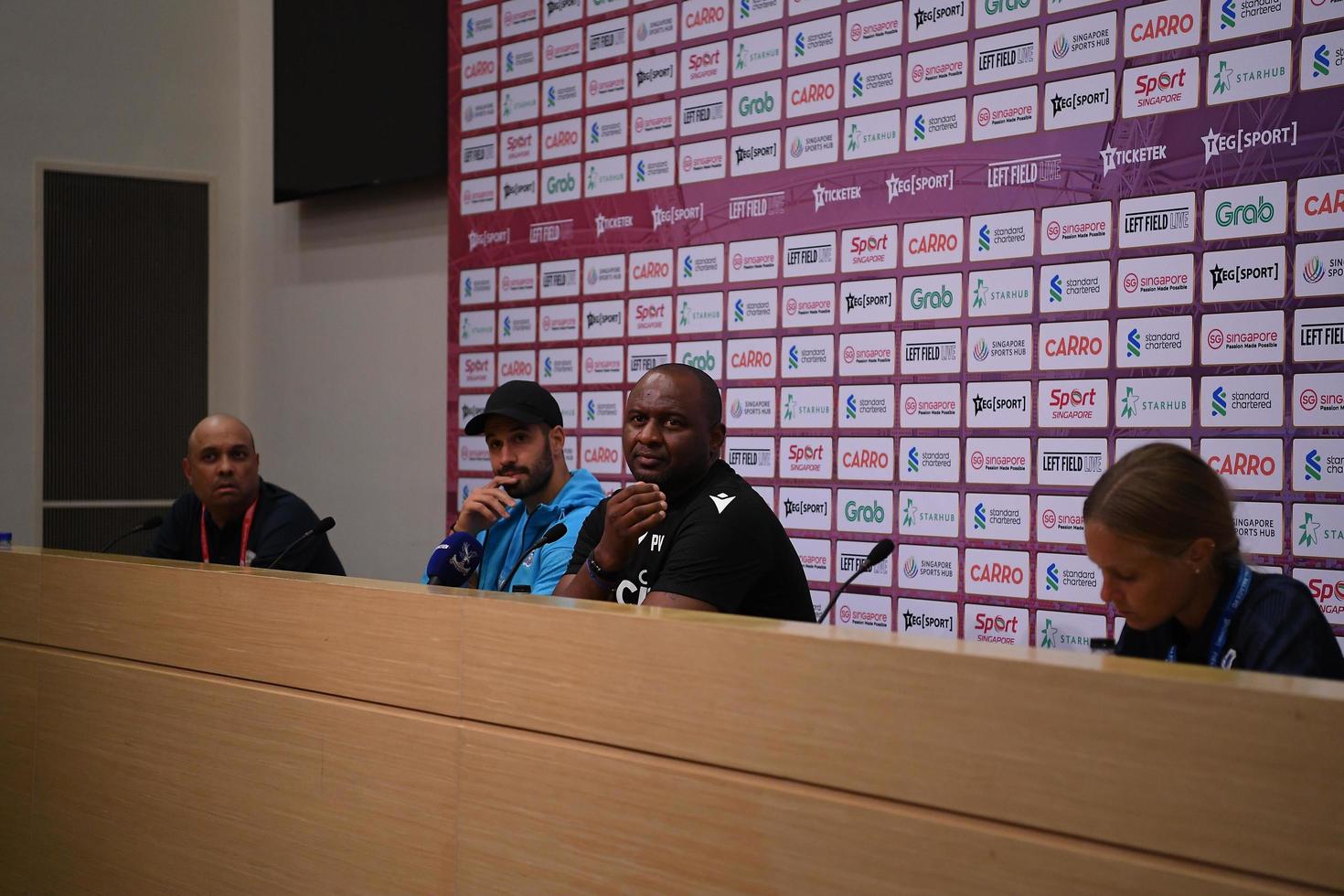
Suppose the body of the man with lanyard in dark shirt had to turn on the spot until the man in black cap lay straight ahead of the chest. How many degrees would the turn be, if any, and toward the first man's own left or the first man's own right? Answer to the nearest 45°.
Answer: approximately 45° to the first man's own left

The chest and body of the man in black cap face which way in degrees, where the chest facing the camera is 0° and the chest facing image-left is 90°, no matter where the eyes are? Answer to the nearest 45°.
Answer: approximately 45°

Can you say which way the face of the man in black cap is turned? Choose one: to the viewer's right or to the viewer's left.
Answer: to the viewer's left

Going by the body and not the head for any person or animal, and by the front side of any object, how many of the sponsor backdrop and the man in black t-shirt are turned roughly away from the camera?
0

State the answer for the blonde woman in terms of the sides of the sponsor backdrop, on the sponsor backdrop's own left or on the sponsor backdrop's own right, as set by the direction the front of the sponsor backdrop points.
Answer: on the sponsor backdrop's own left

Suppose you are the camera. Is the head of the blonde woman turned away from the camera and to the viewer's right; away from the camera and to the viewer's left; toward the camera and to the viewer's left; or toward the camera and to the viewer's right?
toward the camera and to the viewer's left

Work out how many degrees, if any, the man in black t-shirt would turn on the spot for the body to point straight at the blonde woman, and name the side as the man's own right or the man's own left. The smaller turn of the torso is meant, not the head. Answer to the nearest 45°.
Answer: approximately 90° to the man's own left

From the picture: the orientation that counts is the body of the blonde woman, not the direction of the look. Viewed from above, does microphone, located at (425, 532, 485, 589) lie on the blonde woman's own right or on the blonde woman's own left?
on the blonde woman's own right

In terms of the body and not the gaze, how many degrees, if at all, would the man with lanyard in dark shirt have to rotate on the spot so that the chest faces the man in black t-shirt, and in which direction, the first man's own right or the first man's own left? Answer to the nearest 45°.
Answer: approximately 45° to the first man's own left

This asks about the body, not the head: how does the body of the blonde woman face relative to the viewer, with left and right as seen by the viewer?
facing the viewer and to the left of the viewer

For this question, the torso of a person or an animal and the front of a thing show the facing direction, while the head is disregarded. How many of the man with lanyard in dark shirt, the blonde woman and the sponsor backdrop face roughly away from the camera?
0

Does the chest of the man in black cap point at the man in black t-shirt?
no

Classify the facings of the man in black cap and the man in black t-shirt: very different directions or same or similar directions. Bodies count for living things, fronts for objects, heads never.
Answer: same or similar directions

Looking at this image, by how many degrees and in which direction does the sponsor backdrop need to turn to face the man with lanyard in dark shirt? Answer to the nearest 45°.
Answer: approximately 45° to its right

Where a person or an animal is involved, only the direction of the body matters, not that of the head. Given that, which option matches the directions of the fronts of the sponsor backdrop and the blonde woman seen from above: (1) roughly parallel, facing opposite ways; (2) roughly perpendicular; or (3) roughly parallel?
roughly parallel

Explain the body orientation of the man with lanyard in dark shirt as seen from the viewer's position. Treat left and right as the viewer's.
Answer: facing the viewer

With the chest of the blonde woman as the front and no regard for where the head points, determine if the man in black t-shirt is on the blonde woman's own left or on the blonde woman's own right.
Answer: on the blonde woman's own right

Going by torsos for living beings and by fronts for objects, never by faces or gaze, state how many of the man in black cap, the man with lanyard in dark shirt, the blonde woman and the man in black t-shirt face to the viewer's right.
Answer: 0

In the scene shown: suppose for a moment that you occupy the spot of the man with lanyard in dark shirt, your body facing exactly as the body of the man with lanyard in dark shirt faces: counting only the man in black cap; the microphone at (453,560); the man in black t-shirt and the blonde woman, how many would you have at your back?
0
